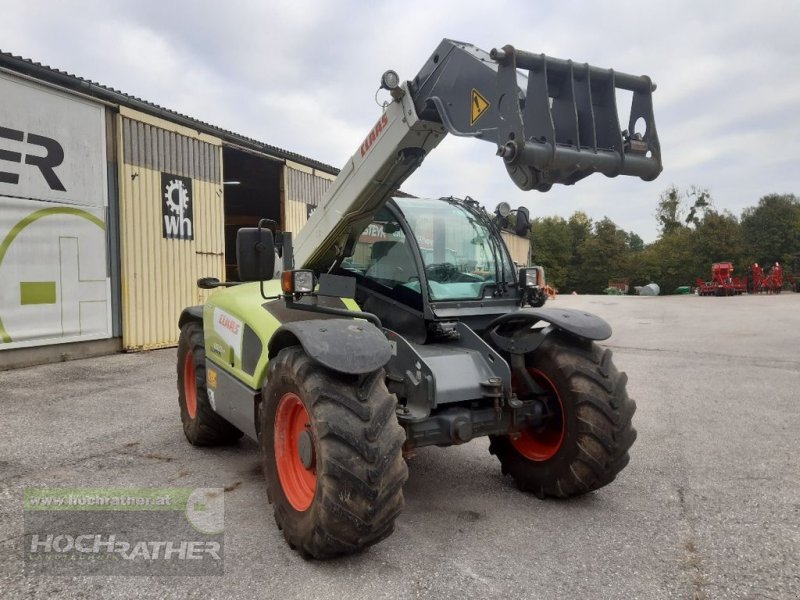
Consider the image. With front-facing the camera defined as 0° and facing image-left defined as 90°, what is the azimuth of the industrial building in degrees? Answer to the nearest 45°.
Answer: approximately 315°

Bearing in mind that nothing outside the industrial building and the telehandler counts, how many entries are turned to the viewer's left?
0

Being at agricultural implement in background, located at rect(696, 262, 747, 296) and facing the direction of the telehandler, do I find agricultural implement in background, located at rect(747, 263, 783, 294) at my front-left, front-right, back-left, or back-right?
back-left

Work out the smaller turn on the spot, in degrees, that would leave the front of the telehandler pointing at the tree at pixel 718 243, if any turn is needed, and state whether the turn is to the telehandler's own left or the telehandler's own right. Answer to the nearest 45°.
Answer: approximately 90° to the telehandler's own left

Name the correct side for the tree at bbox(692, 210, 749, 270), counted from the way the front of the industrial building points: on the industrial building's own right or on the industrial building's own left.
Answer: on the industrial building's own left

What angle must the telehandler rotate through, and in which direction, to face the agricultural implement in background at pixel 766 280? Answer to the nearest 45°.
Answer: approximately 90° to its left

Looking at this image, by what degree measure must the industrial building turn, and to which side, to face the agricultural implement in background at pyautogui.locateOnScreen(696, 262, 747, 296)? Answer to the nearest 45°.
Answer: approximately 90° to its left

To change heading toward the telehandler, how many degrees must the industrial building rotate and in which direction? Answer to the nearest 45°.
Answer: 0° — it already faces it

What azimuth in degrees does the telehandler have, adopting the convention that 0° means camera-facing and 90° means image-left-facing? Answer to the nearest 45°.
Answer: approximately 315°

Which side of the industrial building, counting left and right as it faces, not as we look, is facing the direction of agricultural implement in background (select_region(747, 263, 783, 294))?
left
